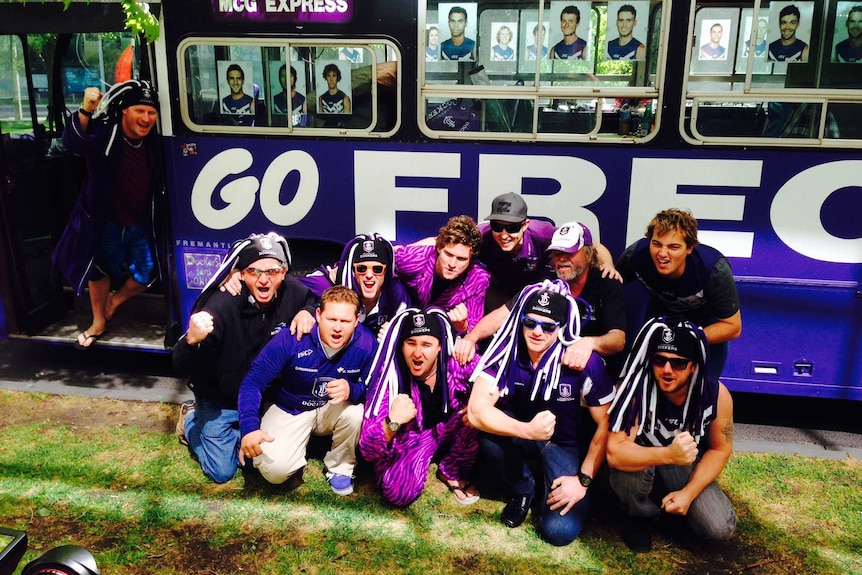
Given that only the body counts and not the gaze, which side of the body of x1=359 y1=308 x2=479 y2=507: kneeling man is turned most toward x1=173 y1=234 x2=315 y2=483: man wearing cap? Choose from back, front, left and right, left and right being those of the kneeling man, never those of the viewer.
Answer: right

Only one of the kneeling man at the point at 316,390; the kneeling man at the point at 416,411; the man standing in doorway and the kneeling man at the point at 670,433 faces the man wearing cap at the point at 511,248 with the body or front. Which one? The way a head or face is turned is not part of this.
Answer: the man standing in doorway

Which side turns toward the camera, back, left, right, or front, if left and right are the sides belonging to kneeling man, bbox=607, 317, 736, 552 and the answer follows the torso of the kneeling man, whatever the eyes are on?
front

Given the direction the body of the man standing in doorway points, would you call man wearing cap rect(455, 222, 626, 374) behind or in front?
in front

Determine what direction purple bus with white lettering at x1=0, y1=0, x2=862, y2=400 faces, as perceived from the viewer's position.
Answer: facing to the left of the viewer

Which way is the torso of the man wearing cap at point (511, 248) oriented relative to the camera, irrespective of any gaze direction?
toward the camera

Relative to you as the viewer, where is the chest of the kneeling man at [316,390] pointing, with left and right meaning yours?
facing the viewer

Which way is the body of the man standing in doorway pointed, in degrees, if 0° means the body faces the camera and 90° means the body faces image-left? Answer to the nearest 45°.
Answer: approximately 315°

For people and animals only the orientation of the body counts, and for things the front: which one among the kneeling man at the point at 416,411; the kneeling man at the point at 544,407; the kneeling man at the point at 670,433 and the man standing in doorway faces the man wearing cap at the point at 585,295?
the man standing in doorway

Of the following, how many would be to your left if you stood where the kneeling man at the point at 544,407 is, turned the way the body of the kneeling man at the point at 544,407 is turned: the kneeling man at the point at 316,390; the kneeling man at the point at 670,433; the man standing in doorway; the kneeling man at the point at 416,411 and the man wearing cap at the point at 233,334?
1

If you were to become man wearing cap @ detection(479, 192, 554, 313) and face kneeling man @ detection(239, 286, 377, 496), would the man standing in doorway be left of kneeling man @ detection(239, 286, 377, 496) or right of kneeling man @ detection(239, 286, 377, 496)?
right
